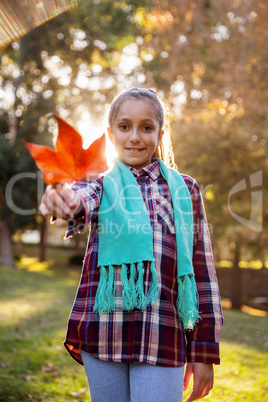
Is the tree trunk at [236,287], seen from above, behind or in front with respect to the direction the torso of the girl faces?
behind

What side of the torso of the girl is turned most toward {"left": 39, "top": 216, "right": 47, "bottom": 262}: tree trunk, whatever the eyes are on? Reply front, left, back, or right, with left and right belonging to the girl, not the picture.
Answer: back

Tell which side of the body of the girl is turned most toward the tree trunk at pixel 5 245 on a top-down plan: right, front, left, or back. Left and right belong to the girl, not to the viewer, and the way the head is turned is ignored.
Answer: back

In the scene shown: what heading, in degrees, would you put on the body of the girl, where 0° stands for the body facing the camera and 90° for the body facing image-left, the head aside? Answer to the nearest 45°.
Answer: approximately 0°
